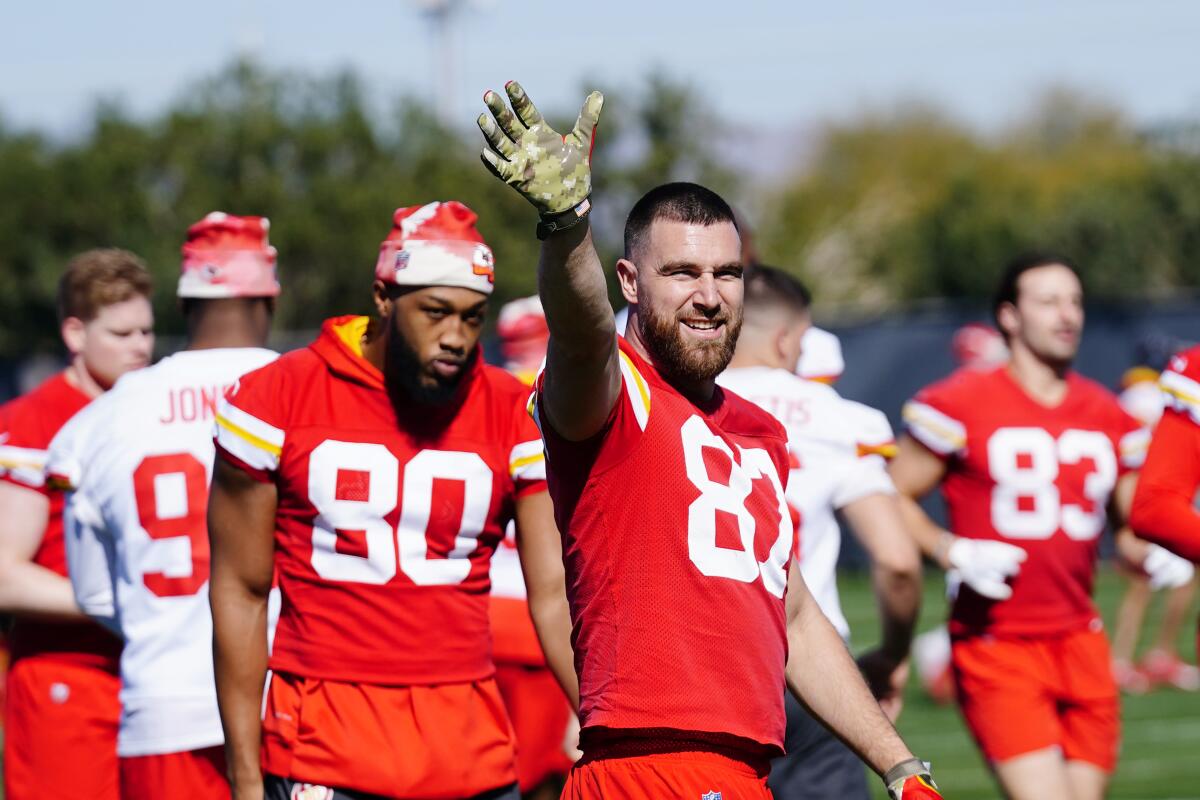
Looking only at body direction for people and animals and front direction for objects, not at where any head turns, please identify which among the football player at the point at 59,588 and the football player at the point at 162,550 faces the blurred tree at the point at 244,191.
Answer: the football player at the point at 162,550

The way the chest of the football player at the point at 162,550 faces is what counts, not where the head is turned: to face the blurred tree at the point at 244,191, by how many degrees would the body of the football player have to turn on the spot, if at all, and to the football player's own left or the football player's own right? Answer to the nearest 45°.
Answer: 0° — they already face it

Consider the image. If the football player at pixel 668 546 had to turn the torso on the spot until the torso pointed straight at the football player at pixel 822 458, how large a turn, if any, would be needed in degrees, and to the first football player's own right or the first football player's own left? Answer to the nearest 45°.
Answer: approximately 135° to the first football player's own left

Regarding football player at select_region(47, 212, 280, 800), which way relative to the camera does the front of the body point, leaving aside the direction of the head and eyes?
away from the camera

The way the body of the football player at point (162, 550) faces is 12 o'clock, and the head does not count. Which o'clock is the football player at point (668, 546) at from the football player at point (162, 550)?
the football player at point (668, 546) is roughly at 5 o'clock from the football player at point (162, 550).

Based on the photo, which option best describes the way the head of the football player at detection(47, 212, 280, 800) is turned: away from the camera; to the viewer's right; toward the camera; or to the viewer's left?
away from the camera

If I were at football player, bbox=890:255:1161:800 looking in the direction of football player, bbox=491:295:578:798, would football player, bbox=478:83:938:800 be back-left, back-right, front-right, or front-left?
front-left

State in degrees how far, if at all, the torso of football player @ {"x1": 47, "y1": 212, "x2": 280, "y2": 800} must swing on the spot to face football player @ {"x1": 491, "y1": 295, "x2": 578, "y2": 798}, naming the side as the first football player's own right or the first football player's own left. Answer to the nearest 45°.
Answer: approximately 45° to the first football player's own right

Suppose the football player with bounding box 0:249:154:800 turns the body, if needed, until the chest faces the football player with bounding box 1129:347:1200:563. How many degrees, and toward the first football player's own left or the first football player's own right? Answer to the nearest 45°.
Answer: approximately 45° to the first football player's own left
